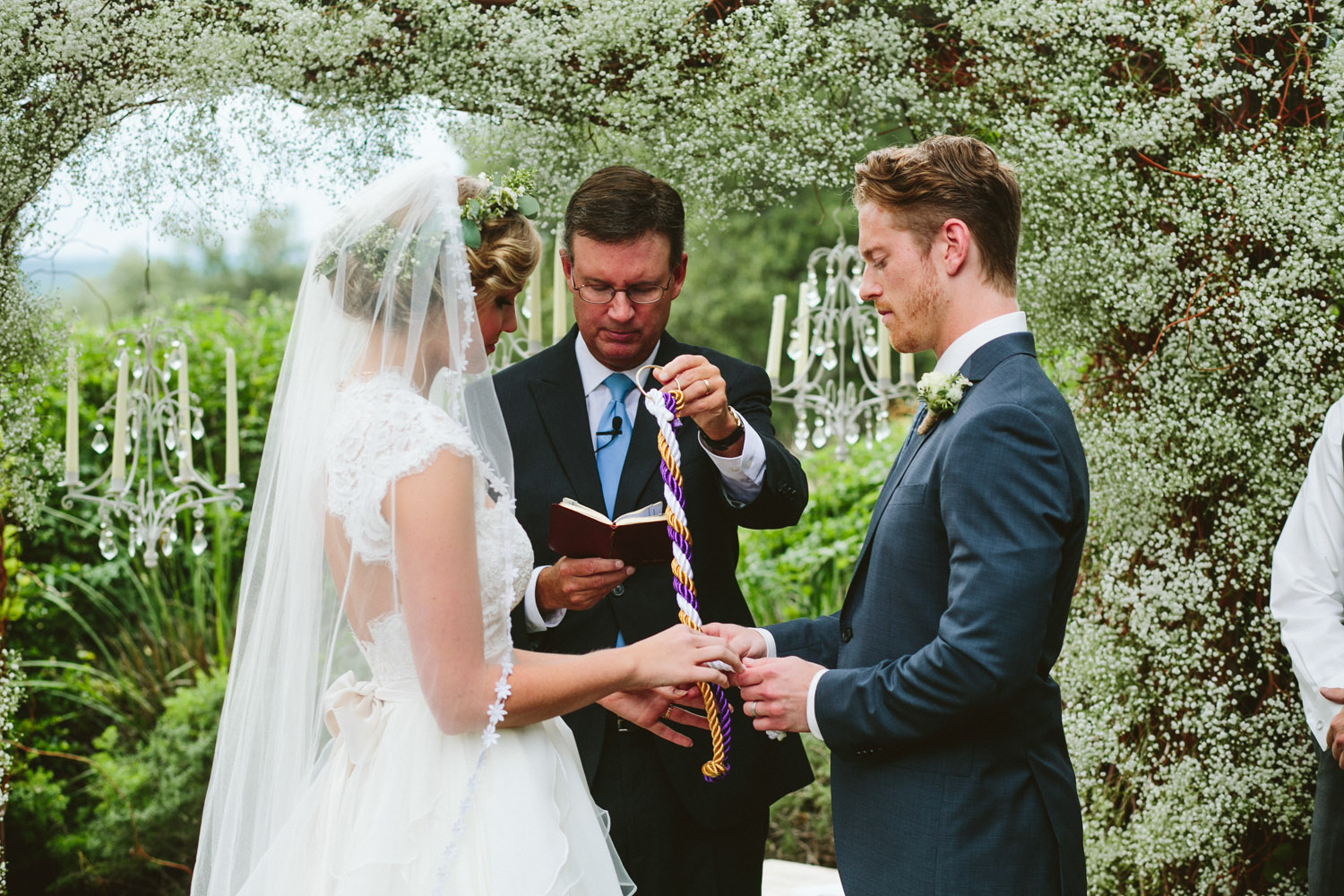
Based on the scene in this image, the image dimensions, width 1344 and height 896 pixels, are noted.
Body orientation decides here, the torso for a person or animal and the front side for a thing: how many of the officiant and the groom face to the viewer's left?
1

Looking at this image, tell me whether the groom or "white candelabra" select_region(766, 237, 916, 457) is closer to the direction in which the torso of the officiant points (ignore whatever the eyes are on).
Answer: the groom

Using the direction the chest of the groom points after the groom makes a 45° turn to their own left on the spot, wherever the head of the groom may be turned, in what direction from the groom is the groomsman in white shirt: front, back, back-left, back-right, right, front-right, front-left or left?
back

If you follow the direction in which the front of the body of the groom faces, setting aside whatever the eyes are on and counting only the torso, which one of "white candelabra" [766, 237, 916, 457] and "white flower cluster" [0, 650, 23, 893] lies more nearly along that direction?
the white flower cluster

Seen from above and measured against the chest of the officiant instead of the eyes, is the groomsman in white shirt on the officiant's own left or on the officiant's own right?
on the officiant's own left

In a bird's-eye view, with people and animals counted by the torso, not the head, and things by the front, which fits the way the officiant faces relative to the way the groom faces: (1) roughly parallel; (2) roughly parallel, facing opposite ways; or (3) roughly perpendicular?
roughly perpendicular

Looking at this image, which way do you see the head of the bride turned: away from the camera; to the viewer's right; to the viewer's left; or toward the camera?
to the viewer's right

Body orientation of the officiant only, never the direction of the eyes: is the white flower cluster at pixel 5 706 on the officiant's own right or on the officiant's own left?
on the officiant's own right

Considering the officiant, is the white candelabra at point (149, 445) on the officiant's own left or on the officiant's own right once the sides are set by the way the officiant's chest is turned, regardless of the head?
on the officiant's own right

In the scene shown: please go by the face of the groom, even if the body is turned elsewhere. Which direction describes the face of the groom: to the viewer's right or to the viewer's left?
to the viewer's left

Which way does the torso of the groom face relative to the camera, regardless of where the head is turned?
to the viewer's left
